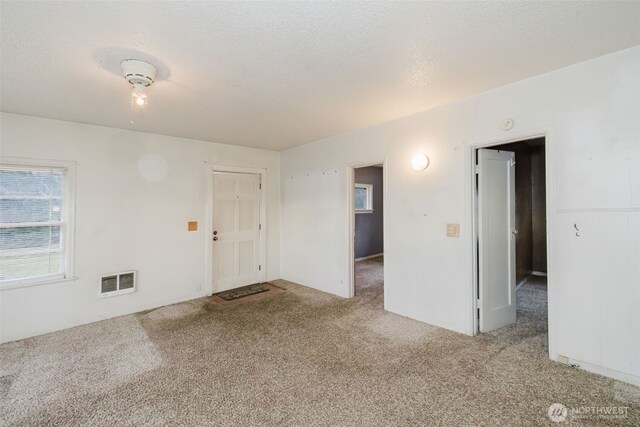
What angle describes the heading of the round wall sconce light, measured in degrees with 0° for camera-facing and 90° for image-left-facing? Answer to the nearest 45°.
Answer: approximately 45°

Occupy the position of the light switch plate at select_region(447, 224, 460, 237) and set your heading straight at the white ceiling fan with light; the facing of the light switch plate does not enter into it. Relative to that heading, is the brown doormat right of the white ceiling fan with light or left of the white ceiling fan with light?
right

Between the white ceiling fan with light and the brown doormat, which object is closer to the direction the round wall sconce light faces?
the white ceiling fan with light

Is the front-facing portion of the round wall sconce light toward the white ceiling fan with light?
yes

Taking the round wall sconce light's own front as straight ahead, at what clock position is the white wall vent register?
The white wall vent register is roughly at 1 o'clock from the round wall sconce light.

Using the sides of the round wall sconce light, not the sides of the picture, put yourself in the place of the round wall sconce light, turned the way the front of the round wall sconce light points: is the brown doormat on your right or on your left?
on your right

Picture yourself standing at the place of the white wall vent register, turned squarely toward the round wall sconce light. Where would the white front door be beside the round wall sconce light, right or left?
left

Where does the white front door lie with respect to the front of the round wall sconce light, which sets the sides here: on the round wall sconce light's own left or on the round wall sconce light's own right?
on the round wall sconce light's own right
